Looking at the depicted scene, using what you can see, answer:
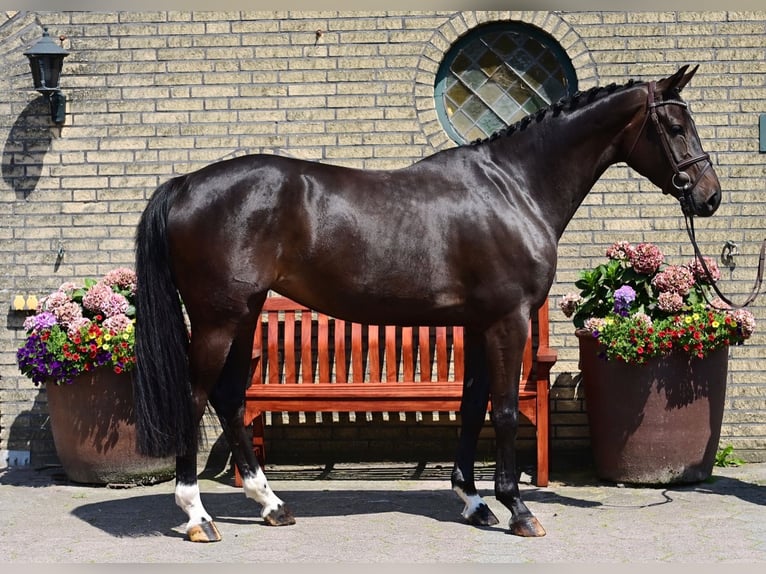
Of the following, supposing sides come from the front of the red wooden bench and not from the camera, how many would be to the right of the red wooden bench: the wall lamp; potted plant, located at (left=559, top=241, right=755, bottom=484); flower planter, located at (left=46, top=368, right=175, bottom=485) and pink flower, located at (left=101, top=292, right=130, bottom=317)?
3

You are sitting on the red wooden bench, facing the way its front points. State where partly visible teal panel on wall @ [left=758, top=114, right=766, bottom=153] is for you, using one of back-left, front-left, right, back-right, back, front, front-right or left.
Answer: left

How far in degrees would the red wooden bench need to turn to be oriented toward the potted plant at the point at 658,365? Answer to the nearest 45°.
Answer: approximately 90° to its left

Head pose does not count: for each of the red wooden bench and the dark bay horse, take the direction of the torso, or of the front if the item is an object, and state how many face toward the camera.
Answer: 1

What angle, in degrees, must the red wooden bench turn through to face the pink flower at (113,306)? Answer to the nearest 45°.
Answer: approximately 90° to its right

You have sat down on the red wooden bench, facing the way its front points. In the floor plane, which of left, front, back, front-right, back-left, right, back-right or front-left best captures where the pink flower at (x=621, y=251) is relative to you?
left

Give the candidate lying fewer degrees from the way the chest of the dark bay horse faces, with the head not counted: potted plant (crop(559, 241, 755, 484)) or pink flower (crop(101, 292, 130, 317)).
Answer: the potted plant

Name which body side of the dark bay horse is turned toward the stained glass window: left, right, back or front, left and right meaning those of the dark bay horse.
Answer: left

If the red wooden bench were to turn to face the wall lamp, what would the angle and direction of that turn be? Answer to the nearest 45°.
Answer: approximately 90° to its right

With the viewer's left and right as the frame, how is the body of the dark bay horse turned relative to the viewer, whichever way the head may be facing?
facing to the right of the viewer

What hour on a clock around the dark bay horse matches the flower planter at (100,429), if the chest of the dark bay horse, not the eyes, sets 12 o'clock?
The flower planter is roughly at 7 o'clock from the dark bay horse.

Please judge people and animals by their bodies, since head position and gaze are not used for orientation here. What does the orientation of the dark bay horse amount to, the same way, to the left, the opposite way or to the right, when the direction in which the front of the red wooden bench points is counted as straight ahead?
to the left

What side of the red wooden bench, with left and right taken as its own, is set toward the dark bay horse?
front

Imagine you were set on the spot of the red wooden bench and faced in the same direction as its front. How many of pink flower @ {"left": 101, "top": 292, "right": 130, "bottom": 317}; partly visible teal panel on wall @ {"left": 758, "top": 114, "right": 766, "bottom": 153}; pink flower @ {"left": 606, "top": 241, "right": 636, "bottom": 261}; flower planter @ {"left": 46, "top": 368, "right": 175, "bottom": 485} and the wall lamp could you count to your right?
3
